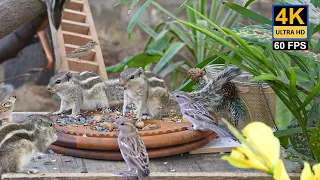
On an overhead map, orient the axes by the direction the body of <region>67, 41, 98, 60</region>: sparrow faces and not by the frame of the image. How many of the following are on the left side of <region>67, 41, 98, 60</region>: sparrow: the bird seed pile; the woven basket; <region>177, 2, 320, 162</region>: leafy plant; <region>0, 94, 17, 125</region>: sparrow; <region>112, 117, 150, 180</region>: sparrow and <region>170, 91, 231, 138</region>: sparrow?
0

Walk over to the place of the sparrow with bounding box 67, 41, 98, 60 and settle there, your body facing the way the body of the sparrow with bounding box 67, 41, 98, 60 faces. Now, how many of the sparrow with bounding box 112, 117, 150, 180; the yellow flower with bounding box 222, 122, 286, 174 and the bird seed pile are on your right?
3

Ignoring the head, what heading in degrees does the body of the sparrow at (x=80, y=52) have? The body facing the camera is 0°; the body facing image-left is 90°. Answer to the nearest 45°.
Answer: approximately 270°

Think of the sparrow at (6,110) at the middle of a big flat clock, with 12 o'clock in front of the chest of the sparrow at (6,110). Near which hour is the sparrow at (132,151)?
the sparrow at (132,151) is roughly at 2 o'clock from the sparrow at (6,110).

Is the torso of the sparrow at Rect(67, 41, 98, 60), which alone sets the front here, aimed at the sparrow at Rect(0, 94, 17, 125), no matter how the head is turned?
no

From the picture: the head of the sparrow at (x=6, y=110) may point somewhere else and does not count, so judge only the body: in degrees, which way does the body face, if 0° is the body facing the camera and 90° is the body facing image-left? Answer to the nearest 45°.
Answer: approximately 270°

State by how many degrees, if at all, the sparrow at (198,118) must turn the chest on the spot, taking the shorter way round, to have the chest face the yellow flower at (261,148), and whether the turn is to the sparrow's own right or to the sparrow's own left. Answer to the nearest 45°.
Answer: approximately 90° to the sparrow's own left

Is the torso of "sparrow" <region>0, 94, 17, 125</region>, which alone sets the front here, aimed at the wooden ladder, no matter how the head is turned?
no

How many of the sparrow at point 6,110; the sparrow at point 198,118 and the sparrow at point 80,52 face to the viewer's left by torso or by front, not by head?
1

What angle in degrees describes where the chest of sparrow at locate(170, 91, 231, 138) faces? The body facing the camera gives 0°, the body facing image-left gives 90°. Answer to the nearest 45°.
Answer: approximately 90°

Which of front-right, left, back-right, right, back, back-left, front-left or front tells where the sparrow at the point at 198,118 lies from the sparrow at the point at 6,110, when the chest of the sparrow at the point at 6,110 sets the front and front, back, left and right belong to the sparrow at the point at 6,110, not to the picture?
front-right

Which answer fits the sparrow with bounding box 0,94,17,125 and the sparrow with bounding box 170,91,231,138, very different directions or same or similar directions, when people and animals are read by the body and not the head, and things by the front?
very different directions

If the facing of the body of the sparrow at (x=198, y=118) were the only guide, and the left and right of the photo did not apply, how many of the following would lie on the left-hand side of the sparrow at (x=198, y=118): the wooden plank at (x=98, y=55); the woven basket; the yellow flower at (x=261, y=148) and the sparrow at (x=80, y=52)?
1

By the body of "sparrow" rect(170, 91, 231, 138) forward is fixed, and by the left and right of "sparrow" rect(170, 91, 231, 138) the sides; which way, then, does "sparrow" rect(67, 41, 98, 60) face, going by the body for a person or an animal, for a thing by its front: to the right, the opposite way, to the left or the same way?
the opposite way

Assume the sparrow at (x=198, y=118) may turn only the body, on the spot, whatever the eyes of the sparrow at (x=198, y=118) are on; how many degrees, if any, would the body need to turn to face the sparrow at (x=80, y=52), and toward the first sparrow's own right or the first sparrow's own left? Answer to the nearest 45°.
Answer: approximately 45° to the first sparrow's own right

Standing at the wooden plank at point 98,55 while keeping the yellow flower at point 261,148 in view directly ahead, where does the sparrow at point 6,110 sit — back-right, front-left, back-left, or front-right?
front-right

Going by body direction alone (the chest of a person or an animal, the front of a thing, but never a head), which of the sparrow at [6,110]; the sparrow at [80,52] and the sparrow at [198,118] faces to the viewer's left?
the sparrow at [198,118]
